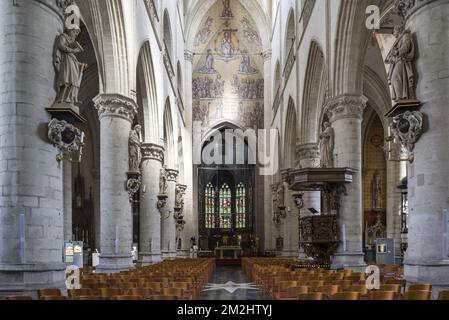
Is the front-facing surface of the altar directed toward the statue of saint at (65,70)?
yes

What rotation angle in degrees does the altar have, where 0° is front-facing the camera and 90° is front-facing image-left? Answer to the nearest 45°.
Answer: approximately 0°

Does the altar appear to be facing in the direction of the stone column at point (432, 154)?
yes

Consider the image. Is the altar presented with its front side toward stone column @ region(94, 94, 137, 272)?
yes
